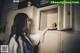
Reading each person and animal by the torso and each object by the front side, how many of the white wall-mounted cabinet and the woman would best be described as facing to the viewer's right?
1

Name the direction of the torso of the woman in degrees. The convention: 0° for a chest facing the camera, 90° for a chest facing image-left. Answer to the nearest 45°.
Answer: approximately 270°

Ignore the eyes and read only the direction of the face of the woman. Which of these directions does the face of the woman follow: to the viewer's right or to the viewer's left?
to the viewer's right
